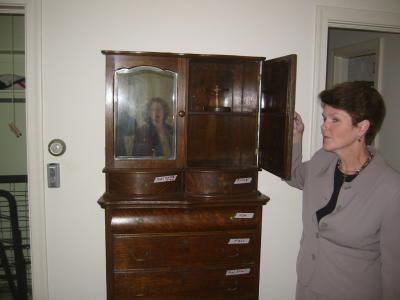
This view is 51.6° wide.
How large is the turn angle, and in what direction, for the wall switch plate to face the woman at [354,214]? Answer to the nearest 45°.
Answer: approximately 45° to its left

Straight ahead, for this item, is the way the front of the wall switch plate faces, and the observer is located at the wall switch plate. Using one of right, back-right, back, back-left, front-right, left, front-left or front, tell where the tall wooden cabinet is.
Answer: front-left

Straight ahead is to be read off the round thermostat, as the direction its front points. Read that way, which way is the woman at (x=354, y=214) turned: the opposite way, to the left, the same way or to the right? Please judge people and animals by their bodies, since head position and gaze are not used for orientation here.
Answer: to the right

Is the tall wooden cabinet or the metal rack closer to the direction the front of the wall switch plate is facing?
the tall wooden cabinet

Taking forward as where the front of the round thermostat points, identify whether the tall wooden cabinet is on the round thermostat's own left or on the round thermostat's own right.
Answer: on the round thermostat's own left

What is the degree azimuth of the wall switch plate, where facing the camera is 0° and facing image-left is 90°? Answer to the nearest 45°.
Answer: approximately 0°

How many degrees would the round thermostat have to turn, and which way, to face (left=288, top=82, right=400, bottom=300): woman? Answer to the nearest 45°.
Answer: approximately 45° to its left

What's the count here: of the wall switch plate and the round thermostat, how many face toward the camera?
2
